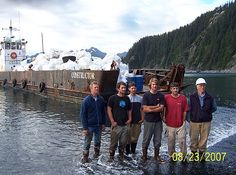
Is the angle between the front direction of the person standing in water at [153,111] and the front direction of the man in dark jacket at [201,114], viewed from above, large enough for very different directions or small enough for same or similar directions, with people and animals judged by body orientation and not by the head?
same or similar directions

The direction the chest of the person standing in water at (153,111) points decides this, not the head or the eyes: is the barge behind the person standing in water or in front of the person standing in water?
behind

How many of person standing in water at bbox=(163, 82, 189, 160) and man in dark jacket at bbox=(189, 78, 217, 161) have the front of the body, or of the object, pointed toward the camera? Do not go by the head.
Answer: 2

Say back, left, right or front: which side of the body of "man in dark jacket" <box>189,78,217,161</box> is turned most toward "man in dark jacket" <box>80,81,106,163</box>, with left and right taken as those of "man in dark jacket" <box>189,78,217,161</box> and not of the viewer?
right

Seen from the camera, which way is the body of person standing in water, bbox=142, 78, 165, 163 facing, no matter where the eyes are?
toward the camera

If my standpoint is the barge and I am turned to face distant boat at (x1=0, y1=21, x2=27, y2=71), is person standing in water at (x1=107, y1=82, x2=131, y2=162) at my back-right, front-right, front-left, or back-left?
back-left

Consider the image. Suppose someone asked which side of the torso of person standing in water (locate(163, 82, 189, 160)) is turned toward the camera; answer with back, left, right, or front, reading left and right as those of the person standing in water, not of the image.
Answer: front

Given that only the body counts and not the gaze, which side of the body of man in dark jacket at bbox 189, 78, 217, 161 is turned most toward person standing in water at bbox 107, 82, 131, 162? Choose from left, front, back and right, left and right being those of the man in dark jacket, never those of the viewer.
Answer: right

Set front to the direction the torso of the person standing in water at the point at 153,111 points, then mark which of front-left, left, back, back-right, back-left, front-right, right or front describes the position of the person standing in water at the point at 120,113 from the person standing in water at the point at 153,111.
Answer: right

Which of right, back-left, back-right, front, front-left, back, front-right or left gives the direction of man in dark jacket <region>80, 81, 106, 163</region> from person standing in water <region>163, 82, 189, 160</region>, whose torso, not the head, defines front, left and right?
right

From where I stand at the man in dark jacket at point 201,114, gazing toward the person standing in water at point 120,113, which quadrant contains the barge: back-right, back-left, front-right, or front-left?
front-right

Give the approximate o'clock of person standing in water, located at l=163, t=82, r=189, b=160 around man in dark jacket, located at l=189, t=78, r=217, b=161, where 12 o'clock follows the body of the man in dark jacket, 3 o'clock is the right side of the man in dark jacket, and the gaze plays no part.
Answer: The person standing in water is roughly at 2 o'clock from the man in dark jacket.
